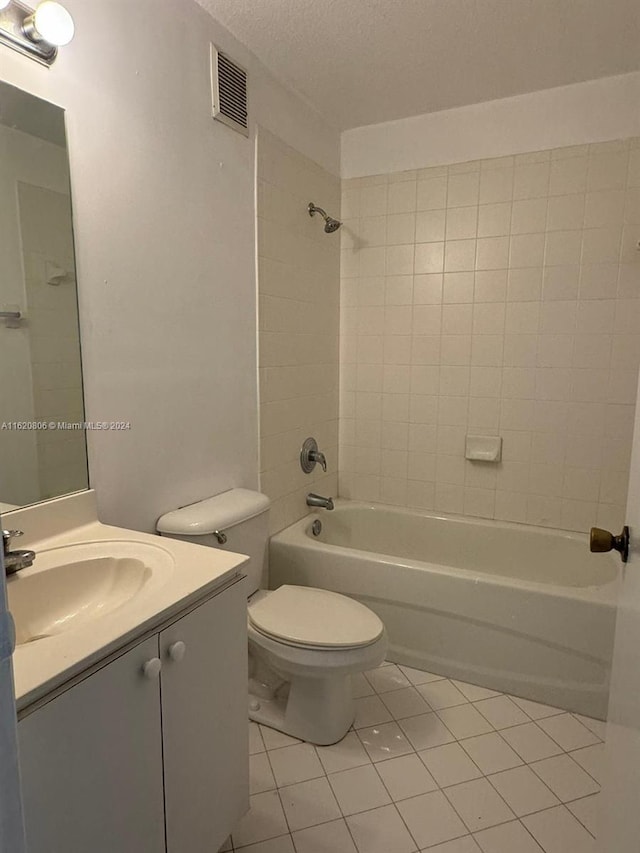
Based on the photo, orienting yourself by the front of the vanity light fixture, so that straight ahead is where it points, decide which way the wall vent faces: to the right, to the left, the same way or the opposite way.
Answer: the same way

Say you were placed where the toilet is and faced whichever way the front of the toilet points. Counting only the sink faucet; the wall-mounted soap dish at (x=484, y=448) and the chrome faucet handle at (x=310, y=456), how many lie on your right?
1

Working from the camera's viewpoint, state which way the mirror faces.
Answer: facing the viewer and to the right of the viewer

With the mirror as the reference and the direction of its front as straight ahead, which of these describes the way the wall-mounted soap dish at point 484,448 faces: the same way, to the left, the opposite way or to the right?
to the right

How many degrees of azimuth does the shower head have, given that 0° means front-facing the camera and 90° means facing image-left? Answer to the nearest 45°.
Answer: approximately 315°

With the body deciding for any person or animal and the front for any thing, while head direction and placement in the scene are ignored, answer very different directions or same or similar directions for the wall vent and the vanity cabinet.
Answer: same or similar directions

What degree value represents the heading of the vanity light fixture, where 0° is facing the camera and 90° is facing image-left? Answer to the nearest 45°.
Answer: approximately 315°

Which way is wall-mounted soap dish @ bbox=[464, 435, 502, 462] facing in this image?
toward the camera

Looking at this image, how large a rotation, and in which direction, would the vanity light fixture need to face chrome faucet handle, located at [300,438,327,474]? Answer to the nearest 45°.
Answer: approximately 90° to its left

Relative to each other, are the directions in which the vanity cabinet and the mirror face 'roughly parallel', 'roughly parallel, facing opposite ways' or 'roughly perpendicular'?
roughly parallel

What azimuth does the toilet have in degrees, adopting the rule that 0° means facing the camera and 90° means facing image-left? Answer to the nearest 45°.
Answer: approximately 315°

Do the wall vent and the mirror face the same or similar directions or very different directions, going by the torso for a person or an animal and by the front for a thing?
same or similar directions

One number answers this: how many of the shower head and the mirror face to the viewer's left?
0

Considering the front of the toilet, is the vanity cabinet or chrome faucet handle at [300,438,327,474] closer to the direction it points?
the vanity cabinet
